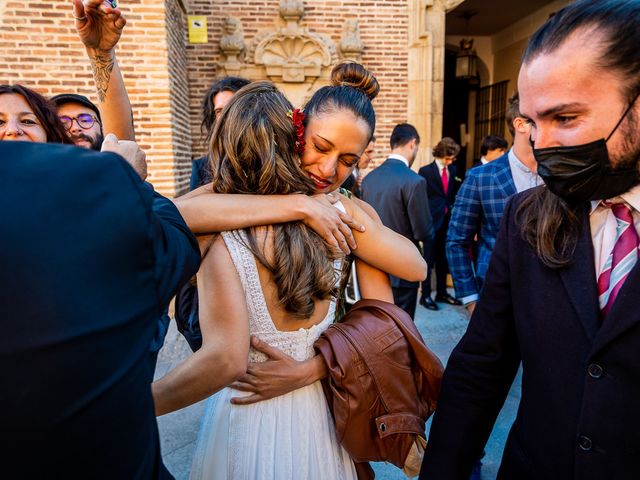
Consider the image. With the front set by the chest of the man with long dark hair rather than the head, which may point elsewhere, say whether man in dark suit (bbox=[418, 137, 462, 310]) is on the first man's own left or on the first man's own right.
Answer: on the first man's own right

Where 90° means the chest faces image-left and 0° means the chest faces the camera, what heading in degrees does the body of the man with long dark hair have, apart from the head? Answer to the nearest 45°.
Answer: approximately 45°

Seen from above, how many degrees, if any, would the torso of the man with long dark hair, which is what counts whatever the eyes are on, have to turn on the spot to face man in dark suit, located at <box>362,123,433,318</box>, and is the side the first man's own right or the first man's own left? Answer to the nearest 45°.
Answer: approximately 135° to the first man's own right

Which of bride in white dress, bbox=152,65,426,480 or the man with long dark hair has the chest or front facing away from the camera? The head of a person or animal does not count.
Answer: the bride in white dress

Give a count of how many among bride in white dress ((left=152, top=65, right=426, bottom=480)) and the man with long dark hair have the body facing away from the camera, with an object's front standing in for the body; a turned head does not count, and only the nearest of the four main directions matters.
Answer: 1

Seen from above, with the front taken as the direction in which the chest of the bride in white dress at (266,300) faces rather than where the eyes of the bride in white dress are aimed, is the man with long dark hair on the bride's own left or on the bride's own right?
on the bride's own right

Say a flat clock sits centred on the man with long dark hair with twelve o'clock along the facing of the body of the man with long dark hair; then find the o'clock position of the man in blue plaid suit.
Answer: The man in blue plaid suit is roughly at 4 o'clock from the man with long dark hair.

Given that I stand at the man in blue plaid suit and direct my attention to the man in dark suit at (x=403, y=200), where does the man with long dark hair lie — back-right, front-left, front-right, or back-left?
back-left

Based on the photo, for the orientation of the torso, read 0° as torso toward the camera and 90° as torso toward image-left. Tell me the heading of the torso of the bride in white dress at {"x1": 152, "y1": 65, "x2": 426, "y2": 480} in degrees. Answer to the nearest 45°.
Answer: approximately 180°
